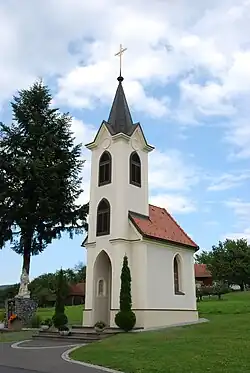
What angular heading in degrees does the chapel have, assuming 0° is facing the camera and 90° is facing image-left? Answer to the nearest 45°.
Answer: approximately 45°

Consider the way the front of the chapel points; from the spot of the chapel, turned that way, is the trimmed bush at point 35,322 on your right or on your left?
on your right

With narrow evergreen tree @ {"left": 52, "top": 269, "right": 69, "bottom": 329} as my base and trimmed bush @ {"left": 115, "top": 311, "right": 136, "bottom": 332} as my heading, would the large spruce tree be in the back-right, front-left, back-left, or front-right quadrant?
back-left
